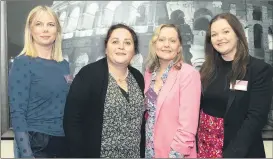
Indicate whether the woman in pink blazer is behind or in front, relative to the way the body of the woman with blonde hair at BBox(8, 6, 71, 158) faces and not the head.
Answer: in front

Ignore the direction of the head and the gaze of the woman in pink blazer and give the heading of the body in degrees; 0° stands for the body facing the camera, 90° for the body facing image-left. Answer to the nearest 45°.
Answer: approximately 45°

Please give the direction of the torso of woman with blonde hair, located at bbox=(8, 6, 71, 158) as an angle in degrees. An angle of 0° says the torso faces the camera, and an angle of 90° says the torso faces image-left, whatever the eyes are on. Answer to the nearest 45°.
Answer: approximately 315°

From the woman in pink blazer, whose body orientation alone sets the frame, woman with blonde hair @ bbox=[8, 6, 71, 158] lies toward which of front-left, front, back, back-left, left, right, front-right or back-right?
front-right

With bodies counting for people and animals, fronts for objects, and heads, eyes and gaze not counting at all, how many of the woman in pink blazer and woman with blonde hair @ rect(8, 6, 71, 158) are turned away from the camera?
0
